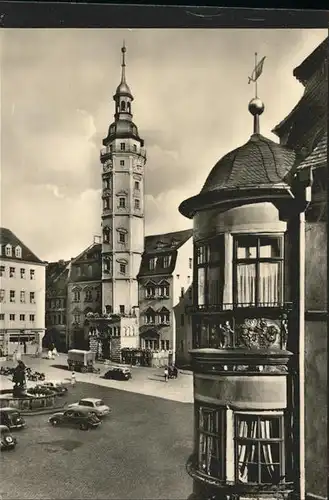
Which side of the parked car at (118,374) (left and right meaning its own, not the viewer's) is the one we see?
left

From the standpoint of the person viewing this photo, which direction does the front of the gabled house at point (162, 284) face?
facing the viewer and to the left of the viewer
